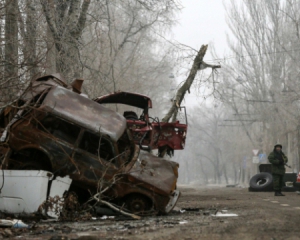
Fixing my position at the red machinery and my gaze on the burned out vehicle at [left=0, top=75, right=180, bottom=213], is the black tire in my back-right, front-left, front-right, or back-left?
back-left

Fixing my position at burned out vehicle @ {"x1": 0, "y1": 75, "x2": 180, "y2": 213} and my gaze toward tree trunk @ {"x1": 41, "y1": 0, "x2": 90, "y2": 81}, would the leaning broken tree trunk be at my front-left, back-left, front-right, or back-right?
front-right

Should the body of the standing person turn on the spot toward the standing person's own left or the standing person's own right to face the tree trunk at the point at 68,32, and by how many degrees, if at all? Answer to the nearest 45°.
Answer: approximately 90° to the standing person's own right

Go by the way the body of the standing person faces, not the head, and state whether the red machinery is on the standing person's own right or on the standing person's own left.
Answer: on the standing person's own right

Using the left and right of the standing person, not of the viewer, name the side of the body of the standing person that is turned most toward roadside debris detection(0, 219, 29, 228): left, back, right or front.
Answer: front

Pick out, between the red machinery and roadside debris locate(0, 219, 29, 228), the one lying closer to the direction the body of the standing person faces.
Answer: the roadside debris

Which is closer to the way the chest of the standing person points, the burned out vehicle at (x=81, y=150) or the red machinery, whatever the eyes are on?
the burned out vehicle

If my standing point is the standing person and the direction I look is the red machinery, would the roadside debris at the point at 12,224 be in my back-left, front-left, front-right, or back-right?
front-left

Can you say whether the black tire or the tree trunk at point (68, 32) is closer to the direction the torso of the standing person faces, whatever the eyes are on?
the tree trunk

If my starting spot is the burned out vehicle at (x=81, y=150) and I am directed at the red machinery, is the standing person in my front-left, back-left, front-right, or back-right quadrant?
front-right

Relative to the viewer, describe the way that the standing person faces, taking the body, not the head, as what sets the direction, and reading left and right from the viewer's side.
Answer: facing the viewer

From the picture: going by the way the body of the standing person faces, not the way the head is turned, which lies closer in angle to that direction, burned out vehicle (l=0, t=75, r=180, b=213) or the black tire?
the burned out vehicle
